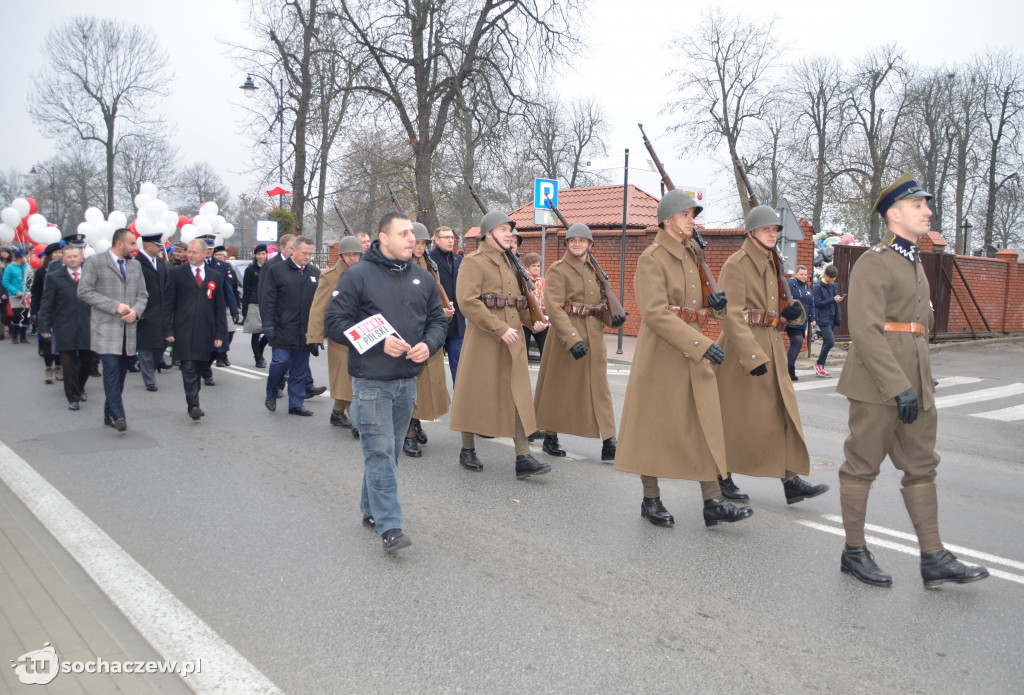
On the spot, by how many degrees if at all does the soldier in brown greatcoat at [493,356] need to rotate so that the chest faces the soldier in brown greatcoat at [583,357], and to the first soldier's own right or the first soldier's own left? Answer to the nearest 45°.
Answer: approximately 45° to the first soldier's own left

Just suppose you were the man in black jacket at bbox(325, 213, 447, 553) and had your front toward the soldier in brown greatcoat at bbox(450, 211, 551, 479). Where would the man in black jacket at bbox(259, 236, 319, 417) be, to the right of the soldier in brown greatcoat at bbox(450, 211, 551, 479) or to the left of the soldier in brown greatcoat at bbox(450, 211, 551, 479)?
left

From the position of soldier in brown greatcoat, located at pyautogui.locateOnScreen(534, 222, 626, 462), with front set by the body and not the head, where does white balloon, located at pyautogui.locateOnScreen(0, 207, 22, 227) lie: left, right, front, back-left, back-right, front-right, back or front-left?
back

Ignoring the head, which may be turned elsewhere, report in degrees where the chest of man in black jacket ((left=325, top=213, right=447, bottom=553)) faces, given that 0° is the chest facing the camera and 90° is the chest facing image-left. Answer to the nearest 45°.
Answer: approximately 315°

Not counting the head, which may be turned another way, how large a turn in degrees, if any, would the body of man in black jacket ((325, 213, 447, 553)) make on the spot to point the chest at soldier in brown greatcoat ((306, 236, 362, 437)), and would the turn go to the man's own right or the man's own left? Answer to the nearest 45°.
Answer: approximately 135° to the man's own left
